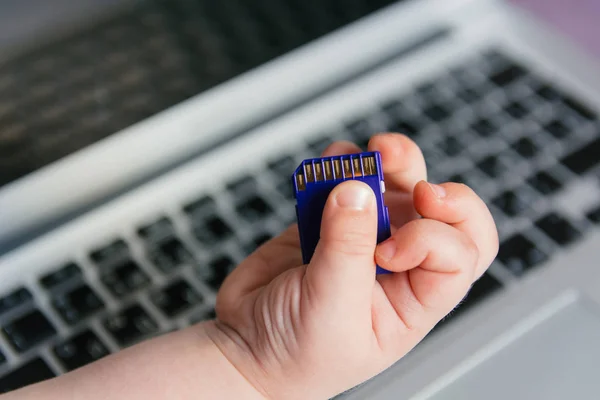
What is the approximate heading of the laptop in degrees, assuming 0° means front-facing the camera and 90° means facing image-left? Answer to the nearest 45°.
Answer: approximately 315°
